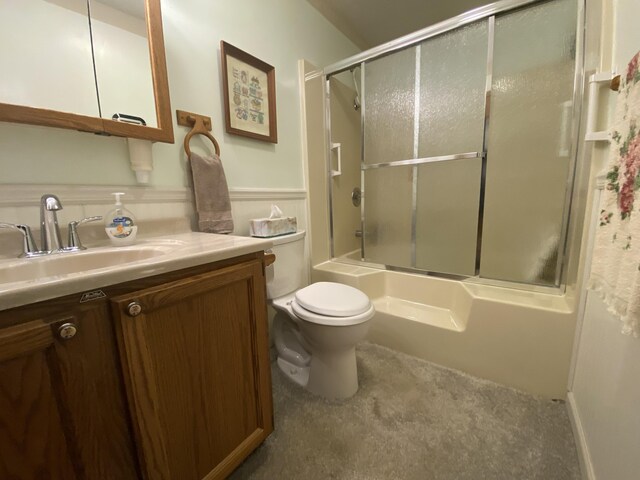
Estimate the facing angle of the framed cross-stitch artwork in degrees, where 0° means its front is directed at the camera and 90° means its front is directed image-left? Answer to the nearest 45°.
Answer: approximately 315°

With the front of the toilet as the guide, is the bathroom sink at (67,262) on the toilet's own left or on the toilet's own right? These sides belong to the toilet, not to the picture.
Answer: on the toilet's own right

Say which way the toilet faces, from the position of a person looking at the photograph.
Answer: facing the viewer and to the right of the viewer

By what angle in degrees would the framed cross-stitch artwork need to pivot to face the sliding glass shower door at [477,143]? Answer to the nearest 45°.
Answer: approximately 45° to its left

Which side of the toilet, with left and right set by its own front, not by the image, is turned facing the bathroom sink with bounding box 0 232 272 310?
right

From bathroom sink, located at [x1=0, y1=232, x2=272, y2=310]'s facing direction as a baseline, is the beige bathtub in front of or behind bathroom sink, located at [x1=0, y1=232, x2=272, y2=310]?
in front

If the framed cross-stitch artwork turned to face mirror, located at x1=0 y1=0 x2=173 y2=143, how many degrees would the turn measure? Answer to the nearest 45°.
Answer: approximately 90° to its right

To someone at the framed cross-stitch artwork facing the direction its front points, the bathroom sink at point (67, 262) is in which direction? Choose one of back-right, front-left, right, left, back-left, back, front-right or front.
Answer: right

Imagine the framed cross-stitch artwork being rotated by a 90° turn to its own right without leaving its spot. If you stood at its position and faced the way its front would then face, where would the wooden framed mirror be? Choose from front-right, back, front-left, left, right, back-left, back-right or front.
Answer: front

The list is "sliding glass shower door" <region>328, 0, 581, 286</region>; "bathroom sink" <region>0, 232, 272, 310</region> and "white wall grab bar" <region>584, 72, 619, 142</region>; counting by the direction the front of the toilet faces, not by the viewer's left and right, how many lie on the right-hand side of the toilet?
1

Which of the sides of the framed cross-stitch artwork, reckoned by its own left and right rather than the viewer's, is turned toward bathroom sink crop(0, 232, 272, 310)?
right
